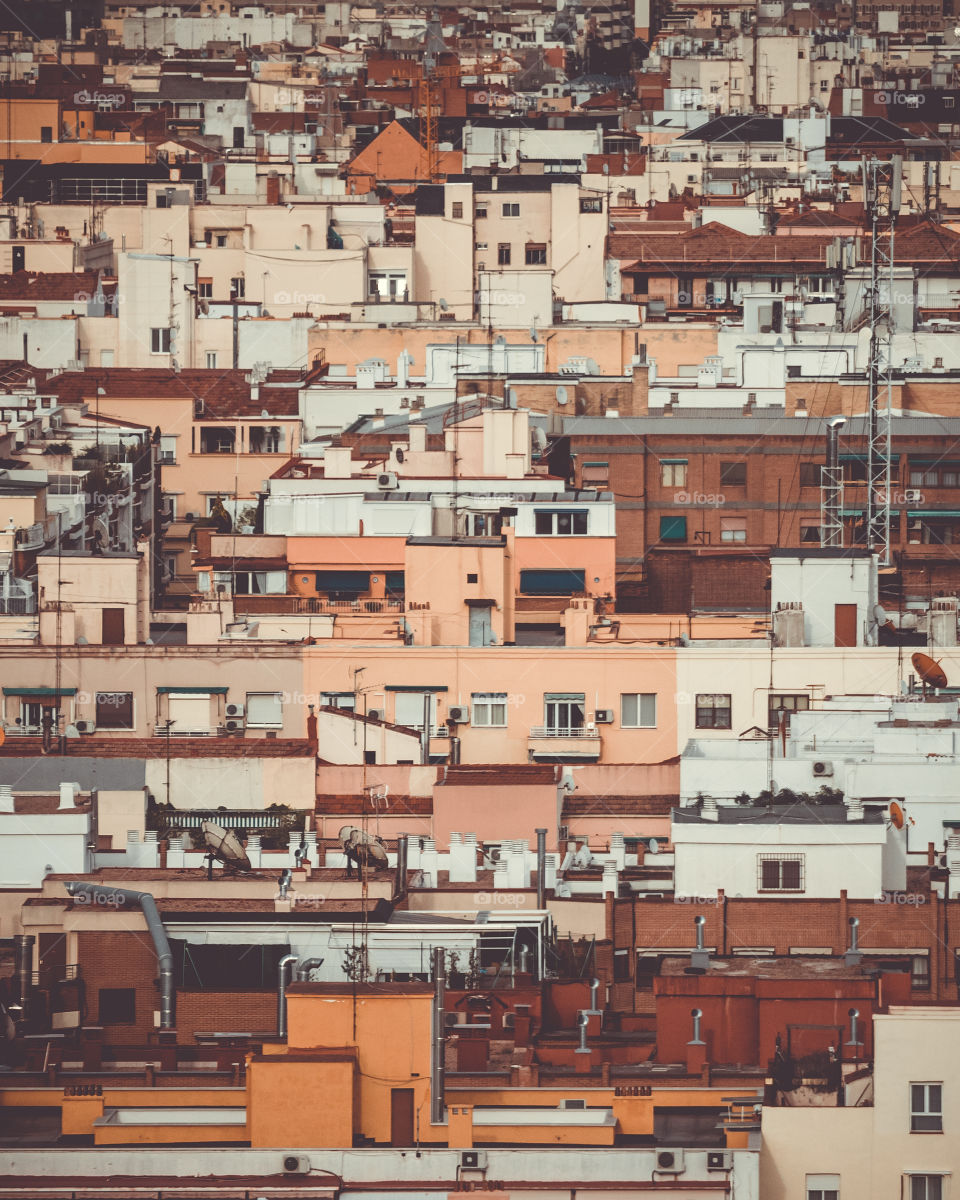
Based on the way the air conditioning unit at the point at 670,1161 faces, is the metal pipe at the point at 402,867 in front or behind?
behind

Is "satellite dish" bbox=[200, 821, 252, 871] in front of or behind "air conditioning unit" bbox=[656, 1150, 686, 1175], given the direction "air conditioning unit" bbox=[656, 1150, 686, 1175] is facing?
behind

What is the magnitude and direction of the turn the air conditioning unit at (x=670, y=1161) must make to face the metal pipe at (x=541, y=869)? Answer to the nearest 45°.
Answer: approximately 180°

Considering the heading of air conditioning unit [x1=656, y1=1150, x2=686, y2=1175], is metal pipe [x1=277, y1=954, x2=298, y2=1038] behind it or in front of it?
behind

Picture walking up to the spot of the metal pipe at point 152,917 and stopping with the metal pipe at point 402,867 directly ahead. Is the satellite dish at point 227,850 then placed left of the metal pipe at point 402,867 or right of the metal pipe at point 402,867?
left

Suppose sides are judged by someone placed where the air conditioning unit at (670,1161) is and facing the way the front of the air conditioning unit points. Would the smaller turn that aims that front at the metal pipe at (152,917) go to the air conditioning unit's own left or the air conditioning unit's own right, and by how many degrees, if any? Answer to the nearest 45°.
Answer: approximately 135° to the air conditioning unit's own right

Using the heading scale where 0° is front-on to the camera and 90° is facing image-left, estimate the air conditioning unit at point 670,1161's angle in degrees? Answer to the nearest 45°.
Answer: approximately 0°

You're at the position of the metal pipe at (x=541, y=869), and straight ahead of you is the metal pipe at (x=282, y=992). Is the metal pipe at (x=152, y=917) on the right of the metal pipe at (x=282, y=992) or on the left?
right
